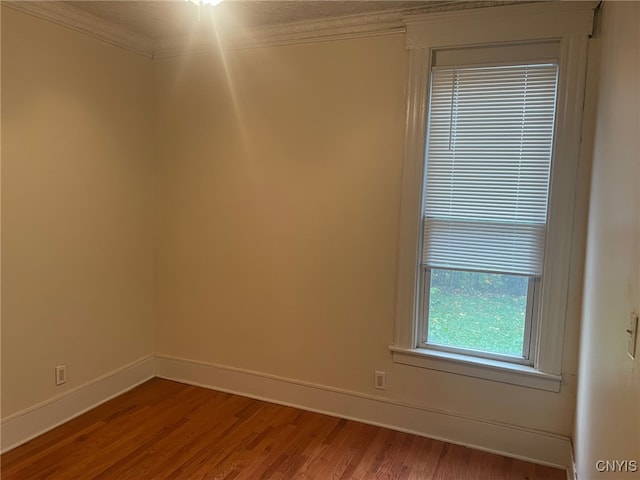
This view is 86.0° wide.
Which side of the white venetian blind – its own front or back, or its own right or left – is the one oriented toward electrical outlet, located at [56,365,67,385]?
right

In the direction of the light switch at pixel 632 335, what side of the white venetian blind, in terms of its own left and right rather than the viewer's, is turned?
front

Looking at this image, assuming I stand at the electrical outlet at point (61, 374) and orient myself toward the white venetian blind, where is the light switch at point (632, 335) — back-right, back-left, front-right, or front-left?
front-right

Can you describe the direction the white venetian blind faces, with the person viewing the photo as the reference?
facing the viewer

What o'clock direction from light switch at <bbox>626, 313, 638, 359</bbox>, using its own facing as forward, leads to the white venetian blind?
The white venetian blind is roughly at 2 o'clock from the light switch.

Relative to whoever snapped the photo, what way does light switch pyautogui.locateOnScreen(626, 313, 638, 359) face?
facing to the left of the viewer

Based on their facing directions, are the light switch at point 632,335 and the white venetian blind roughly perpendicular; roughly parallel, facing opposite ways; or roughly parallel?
roughly perpendicular

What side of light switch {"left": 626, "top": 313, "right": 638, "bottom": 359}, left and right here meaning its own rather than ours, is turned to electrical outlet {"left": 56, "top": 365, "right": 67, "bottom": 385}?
front

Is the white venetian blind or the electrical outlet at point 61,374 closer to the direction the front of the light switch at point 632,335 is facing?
the electrical outlet

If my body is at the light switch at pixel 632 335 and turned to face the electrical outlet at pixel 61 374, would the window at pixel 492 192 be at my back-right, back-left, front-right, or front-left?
front-right

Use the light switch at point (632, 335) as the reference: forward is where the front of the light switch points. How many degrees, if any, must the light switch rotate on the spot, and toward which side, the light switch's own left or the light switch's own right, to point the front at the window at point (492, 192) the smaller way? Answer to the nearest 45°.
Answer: approximately 45° to the light switch's own right

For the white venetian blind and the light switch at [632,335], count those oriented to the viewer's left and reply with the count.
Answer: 1
